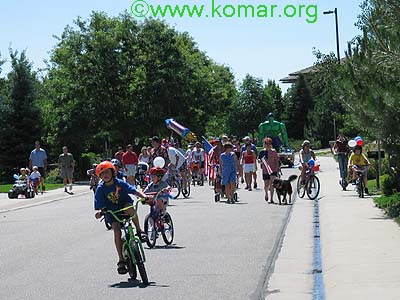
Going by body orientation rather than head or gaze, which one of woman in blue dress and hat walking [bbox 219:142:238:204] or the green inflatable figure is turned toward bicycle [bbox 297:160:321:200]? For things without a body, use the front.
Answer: the green inflatable figure

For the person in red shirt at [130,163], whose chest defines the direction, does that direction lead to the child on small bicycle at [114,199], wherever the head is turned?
yes

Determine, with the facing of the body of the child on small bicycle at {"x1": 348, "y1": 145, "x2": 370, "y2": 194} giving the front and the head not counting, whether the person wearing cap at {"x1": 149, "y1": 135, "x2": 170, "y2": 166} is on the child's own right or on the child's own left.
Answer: on the child's own right

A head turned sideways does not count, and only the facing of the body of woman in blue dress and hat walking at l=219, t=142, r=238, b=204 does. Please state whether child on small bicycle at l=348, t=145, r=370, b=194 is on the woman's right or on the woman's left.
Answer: on the woman's left

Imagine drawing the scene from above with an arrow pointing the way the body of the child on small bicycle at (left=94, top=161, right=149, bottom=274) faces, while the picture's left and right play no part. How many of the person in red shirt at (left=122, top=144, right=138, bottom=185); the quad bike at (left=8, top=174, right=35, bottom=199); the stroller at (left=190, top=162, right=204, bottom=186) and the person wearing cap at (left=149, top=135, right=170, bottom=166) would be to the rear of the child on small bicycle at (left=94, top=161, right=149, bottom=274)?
4

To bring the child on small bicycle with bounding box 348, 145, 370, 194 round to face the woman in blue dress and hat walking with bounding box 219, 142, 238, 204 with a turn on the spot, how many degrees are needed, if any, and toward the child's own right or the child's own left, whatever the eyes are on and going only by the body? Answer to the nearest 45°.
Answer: approximately 90° to the child's own right

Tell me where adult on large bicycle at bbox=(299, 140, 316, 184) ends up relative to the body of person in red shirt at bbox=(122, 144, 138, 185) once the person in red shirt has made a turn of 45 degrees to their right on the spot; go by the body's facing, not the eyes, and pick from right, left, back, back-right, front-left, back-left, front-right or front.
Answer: left

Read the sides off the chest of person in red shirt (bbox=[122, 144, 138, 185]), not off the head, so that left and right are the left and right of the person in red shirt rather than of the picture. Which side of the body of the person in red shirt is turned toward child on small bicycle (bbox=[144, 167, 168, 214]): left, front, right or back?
front

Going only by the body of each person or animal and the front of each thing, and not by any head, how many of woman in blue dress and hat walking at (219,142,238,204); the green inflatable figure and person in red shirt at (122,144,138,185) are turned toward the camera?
3

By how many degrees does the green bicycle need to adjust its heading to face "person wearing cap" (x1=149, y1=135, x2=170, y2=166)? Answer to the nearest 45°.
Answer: approximately 180°

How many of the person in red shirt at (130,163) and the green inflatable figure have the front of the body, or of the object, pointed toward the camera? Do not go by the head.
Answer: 2
